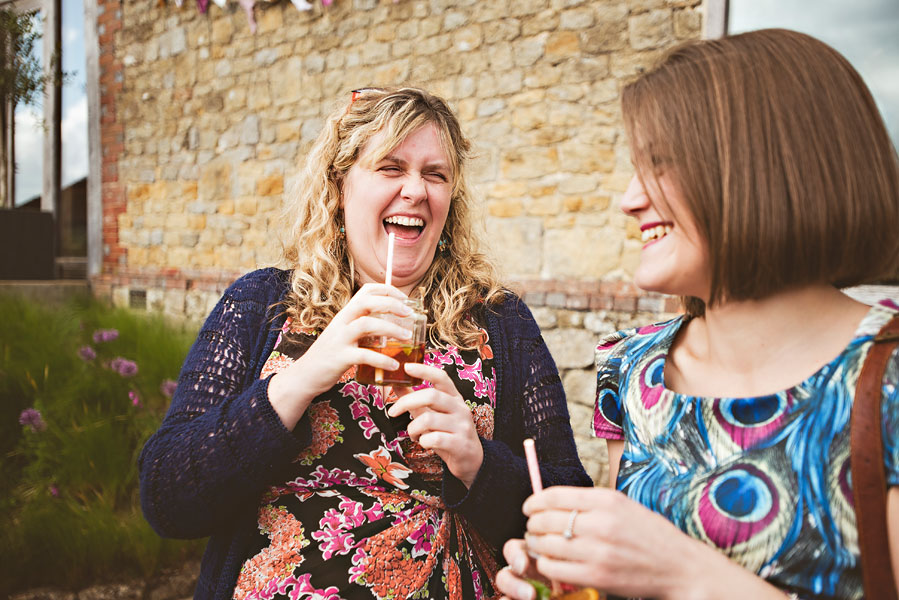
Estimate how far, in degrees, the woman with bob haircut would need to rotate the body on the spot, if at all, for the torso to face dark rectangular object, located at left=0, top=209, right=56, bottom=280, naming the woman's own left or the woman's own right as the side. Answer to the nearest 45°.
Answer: approximately 90° to the woman's own right

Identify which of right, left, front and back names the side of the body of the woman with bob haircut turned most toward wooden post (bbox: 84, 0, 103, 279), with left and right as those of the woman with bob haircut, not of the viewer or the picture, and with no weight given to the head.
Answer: right

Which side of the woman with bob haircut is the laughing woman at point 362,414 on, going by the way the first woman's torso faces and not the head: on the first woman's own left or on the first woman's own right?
on the first woman's own right

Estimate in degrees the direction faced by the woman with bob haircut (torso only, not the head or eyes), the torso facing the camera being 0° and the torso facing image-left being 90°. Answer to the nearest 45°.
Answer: approximately 45°

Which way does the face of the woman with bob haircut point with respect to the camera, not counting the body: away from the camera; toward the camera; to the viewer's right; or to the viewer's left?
to the viewer's left

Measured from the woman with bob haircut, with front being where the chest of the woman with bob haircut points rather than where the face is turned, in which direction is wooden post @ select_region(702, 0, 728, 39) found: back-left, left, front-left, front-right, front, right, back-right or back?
back-right
